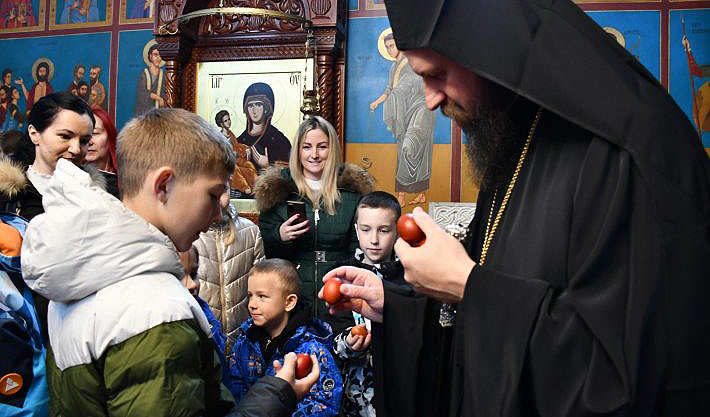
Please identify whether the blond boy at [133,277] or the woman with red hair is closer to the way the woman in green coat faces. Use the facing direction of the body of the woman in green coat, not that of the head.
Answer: the blond boy

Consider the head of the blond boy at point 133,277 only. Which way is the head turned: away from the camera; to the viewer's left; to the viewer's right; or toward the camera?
to the viewer's right

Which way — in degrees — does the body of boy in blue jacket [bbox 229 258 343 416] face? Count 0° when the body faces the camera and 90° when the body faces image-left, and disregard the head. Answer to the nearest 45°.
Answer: approximately 45°

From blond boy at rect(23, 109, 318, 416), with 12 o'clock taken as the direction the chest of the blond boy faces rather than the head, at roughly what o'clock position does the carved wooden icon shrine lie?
The carved wooden icon shrine is roughly at 11 o'clock from the blond boy.

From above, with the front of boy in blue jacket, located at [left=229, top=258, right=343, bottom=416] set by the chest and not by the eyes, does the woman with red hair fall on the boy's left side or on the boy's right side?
on the boy's right side

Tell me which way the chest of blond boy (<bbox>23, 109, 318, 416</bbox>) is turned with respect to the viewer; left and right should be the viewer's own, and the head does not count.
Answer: facing away from the viewer and to the right of the viewer

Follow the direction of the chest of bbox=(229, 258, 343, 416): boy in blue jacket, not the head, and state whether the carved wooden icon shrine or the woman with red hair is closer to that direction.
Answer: the woman with red hair

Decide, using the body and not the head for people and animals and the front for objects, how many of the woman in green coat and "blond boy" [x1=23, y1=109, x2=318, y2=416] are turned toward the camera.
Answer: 1

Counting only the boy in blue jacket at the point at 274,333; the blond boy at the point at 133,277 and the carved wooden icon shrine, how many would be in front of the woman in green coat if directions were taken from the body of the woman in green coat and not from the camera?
2
